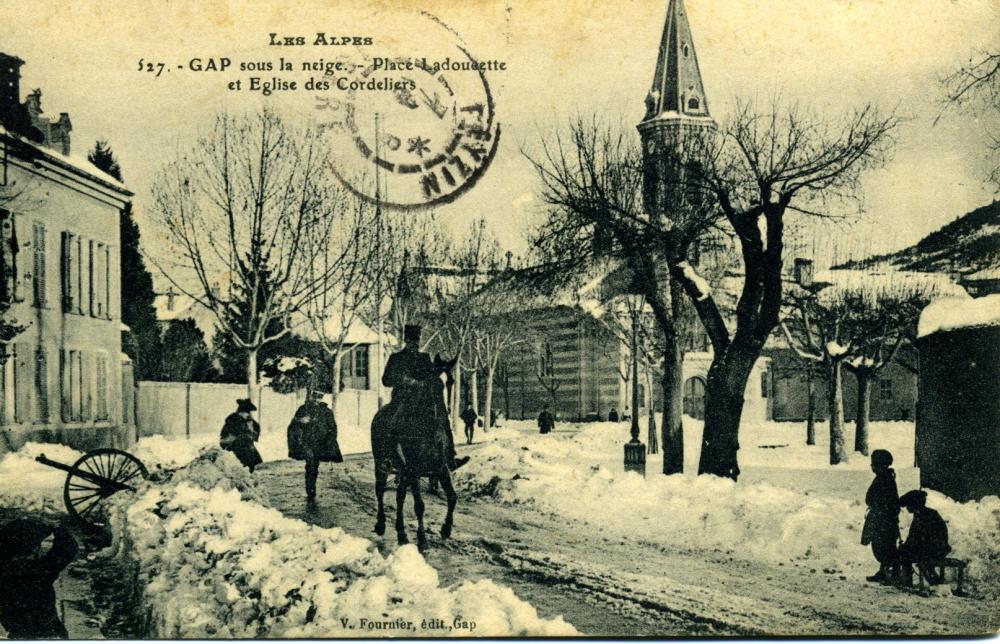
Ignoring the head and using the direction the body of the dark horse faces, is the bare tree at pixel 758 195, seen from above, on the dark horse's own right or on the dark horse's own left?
on the dark horse's own left

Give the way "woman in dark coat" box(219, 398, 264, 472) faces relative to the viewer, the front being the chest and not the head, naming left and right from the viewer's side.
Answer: facing the viewer and to the right of the viewer
